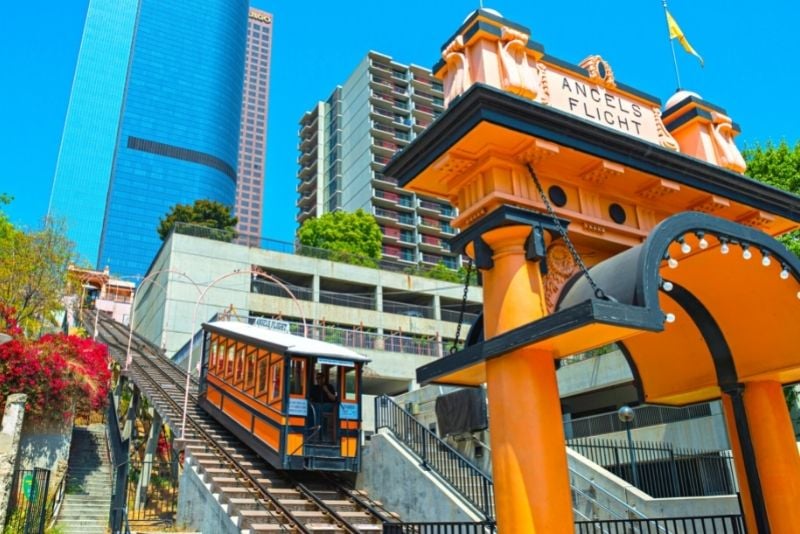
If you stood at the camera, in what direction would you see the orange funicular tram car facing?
facing the viewer and to the right of the viewer

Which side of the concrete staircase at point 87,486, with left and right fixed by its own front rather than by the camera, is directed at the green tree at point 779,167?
left

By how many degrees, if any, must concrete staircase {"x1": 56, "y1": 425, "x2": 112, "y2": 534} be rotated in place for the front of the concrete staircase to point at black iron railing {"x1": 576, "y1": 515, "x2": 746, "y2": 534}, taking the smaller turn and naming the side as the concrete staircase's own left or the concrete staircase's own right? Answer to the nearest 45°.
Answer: approximately 45° to the concrete staircase's own left

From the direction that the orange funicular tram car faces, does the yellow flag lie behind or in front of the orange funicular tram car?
in front

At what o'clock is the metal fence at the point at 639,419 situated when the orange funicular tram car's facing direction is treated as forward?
The metal fence is roughly at 10 o'clock from the orange funicular tram car.

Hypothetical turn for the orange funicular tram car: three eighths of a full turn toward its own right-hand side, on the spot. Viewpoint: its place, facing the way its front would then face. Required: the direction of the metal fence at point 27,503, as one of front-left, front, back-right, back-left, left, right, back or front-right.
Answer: front

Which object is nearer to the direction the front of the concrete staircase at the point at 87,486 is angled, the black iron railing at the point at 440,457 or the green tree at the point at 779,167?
the black iron railing

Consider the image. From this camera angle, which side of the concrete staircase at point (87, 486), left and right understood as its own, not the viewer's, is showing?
front

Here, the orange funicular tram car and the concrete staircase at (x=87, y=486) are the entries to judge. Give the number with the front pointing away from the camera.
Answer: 0

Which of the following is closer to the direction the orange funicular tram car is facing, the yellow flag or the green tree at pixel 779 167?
the yellow flag
